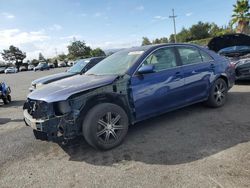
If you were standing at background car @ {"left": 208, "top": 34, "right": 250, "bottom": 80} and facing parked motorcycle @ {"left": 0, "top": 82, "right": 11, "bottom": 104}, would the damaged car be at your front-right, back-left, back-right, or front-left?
front-left

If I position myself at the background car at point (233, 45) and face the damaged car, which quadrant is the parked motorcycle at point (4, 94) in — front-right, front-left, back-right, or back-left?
front-right

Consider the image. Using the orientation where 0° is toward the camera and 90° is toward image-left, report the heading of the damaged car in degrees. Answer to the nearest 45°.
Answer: approximately 45°

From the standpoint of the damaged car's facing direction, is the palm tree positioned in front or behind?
behind

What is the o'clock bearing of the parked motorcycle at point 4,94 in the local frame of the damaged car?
The parked motorcycle is roughly at 3 o'clock from the damaged car.

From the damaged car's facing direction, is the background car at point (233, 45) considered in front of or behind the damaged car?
behind
